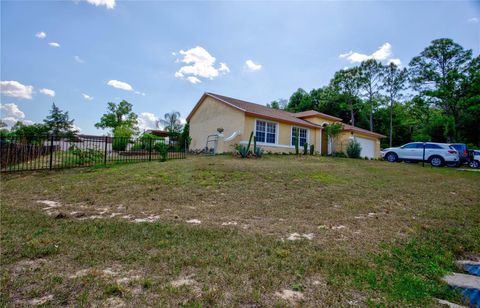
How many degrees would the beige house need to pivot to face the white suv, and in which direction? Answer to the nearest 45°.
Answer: approximately 45° to its left

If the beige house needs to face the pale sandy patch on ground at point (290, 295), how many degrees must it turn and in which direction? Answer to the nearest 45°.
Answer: approximately 45° to its right

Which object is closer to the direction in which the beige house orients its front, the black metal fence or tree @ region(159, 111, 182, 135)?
the black metal fence

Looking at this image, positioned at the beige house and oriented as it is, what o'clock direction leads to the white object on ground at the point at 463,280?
The white object on ground is roughly at 1 o'clock from the beige house.

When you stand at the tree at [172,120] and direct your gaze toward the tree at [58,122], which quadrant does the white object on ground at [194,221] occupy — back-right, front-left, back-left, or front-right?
back-left

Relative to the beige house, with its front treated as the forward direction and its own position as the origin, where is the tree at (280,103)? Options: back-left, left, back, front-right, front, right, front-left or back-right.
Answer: back-left

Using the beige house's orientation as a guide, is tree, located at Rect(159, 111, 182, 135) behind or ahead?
behind

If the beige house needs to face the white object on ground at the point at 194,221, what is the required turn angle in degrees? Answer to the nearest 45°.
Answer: approximately 45° to its right

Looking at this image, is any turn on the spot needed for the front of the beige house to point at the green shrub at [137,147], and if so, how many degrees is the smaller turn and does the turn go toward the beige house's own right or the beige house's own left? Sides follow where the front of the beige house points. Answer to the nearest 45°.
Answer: approximately 90° to the beige house's own right

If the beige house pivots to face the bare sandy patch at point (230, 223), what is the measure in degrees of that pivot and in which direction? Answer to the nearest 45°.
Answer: approximately 45° to its right

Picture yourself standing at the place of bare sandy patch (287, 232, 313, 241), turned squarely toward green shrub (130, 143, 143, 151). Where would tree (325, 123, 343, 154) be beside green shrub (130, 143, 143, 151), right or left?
right

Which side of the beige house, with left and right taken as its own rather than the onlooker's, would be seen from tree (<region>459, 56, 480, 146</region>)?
left

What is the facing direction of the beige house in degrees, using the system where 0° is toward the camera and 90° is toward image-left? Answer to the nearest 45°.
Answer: approximately 315°

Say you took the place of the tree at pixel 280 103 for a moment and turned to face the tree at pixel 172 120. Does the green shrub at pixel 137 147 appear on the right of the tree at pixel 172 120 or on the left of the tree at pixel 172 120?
left
